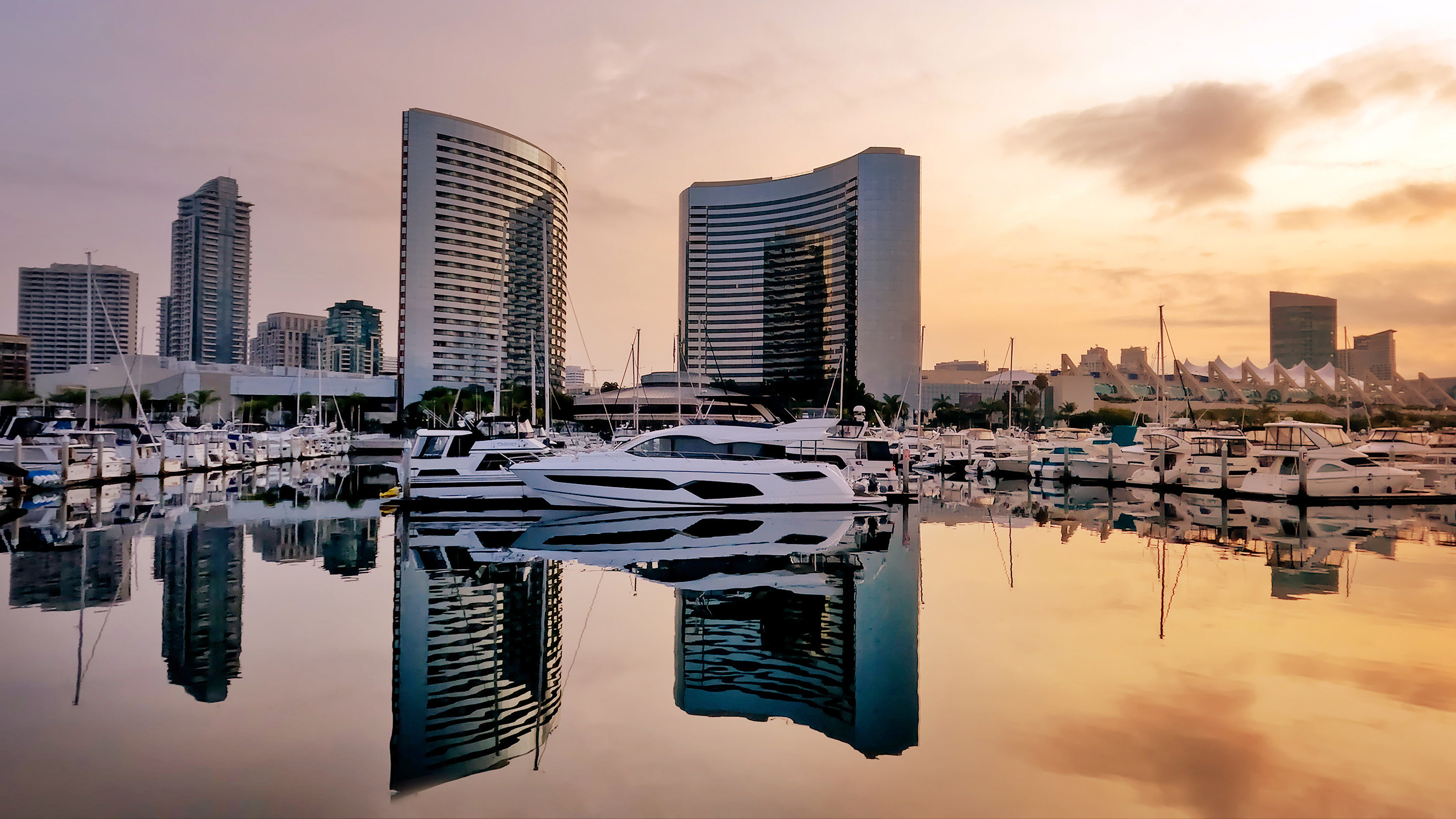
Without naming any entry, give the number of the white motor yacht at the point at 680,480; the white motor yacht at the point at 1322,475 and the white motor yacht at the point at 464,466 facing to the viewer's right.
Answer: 2

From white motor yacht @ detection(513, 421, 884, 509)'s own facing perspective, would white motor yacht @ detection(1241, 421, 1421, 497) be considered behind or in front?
behind

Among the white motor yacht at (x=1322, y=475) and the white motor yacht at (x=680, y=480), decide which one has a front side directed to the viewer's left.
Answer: the white motor yacht at (x=680, y=480)

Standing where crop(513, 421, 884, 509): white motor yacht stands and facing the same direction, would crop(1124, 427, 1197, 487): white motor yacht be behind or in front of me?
behind

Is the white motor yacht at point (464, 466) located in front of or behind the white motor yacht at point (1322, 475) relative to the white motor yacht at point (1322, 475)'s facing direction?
behind

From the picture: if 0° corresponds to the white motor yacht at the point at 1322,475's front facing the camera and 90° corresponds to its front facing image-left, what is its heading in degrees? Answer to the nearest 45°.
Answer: approximately 270°

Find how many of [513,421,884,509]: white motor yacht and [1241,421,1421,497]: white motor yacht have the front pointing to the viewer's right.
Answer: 1
